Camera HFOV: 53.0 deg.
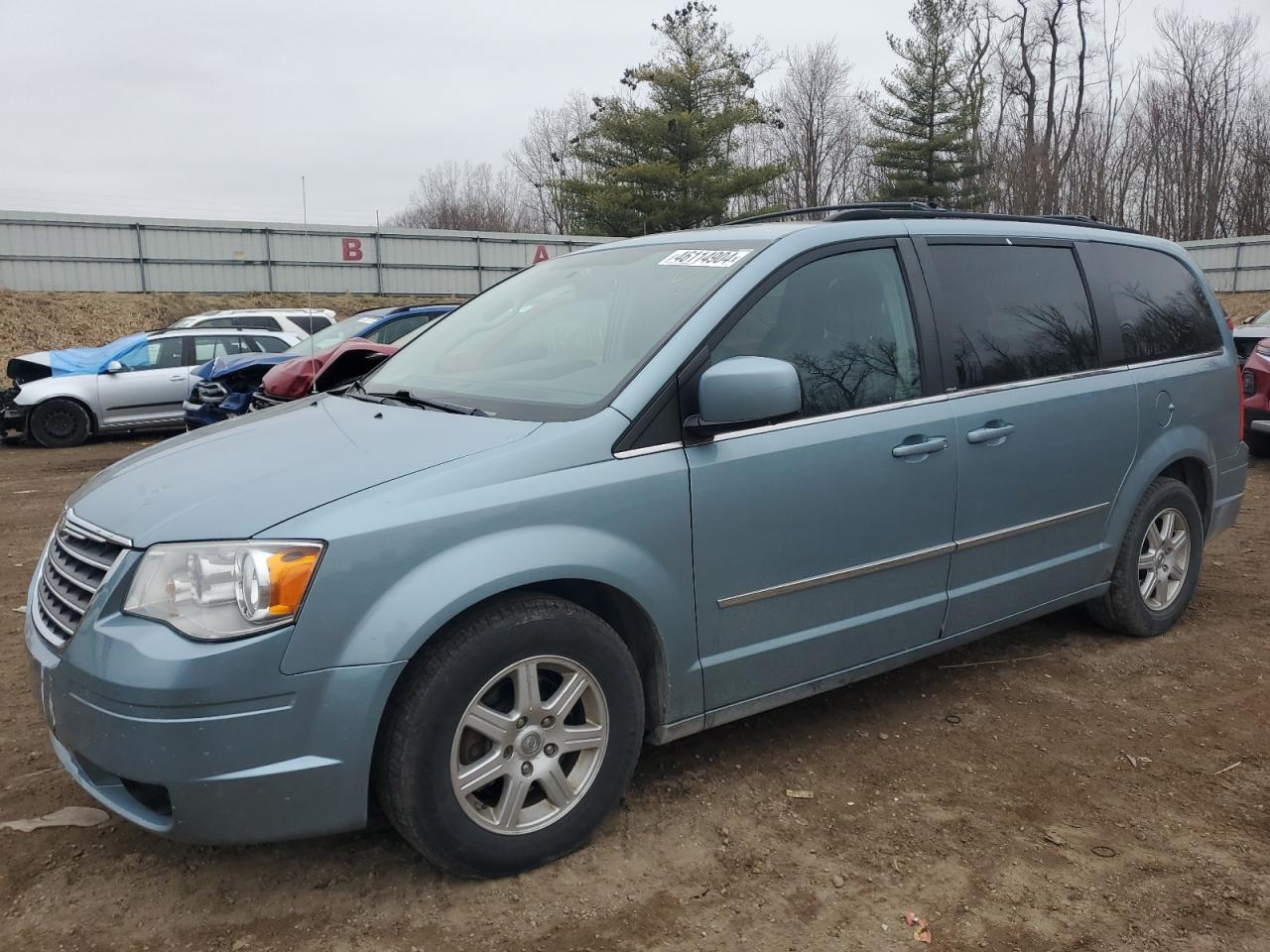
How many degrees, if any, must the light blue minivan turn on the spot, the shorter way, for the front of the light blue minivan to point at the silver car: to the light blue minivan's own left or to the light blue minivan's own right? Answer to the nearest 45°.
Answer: approximately 90° to the light blue minivan's own right

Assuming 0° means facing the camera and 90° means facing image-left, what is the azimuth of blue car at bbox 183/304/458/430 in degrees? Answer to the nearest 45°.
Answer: approximately 45°

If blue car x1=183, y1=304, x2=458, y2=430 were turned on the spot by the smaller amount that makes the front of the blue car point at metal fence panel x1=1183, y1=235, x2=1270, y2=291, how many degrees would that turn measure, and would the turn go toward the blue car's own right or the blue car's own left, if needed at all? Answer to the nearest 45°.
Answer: approximately 180°

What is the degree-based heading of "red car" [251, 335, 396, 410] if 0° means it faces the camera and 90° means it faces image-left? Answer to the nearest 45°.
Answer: approximately 45°

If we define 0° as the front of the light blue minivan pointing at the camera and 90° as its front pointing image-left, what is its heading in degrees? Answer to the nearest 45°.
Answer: approximately 45°

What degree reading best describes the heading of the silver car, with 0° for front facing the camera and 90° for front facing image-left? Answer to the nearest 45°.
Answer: approximately 90°

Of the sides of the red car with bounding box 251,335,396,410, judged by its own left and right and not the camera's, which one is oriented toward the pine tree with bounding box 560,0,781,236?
back

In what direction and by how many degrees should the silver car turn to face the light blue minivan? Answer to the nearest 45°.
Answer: approximately 90° to its left

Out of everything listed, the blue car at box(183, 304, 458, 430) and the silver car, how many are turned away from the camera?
0
